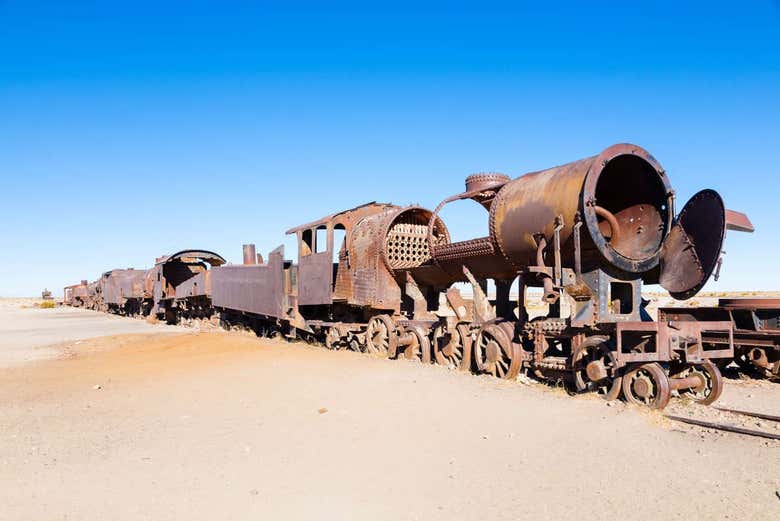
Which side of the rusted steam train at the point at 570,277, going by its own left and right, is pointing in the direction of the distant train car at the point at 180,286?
back

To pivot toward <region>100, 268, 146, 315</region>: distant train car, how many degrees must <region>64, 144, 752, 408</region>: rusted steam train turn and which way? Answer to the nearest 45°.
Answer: approximately 180°

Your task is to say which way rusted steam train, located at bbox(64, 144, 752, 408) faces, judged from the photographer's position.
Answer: facing the viewer and to the right of the viewer
